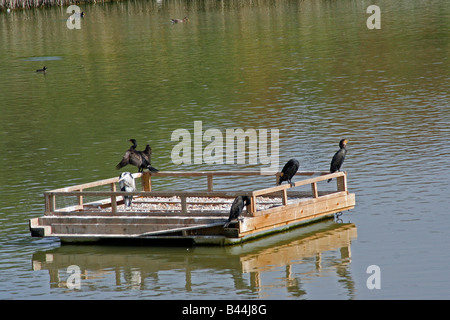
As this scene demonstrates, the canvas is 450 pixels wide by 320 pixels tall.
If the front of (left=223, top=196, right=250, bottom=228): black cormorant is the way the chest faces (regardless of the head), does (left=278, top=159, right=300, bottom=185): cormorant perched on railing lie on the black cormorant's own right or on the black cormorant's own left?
on the black cormorant's own left
